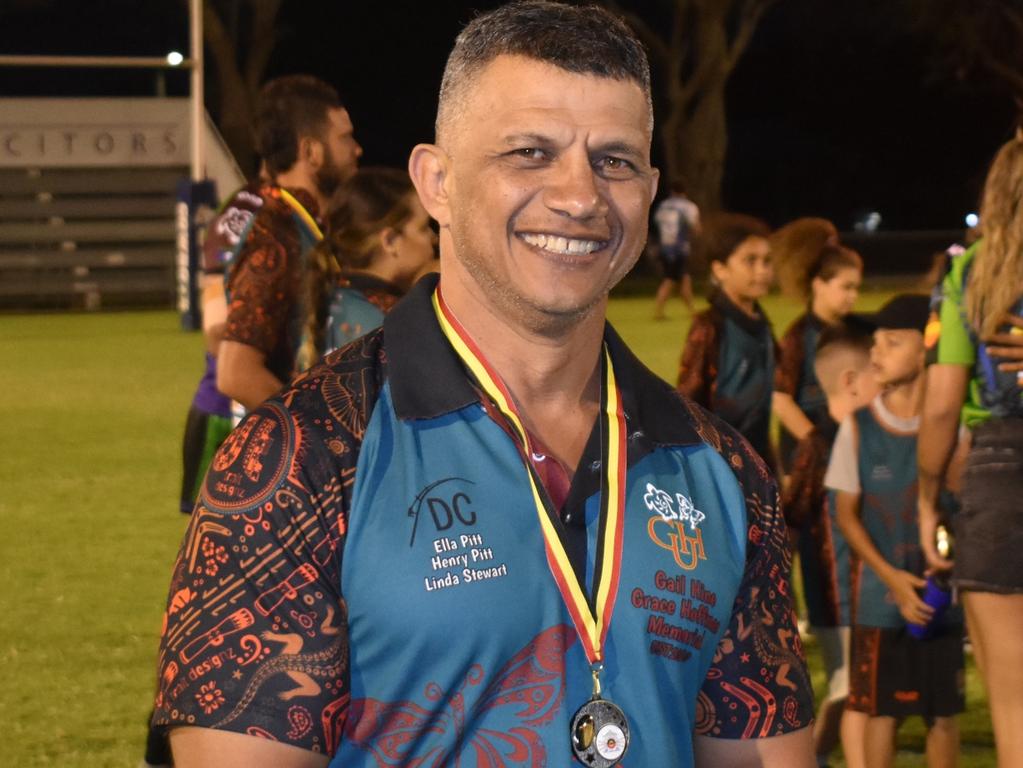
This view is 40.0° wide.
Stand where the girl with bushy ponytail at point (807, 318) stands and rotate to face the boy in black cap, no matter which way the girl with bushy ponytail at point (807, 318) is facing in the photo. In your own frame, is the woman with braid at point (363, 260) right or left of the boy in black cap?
right

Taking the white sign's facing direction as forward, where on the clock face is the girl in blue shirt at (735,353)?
The girl in blue shirt is roughly at 12 o'clock from the white sign.

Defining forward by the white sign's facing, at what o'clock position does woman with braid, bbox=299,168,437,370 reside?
The woman with braid is roughly at 12 o'clock from the white sign.

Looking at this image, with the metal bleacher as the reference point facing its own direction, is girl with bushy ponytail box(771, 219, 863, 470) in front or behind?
in front

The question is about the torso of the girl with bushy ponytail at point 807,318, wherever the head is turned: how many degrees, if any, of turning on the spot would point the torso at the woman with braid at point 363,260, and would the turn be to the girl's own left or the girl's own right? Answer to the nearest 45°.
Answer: approximately 135° to the girl's own right

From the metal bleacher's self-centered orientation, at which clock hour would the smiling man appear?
The smiling man is roughly at 12 o'clock from the metal bleacher.
